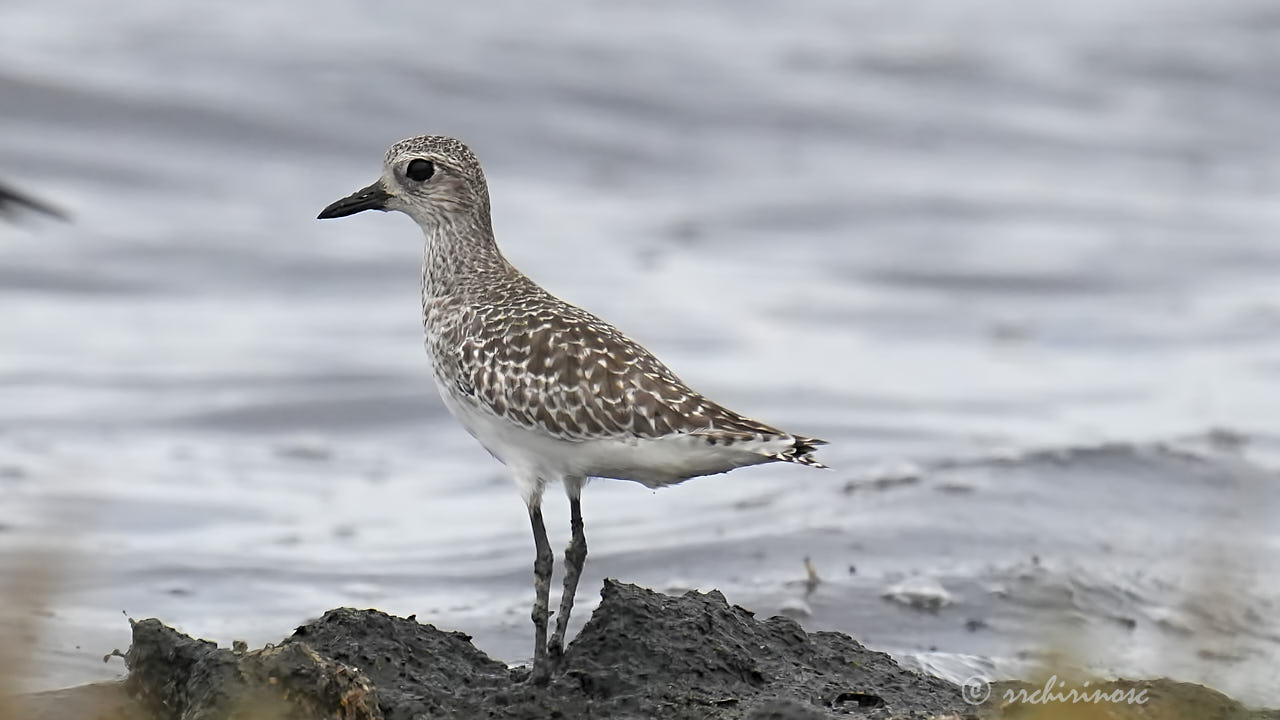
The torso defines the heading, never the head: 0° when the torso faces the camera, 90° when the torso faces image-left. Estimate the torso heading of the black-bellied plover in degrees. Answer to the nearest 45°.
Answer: approximately 90°
